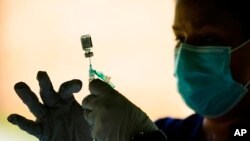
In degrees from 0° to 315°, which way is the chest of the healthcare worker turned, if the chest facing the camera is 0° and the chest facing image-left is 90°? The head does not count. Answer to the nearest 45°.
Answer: approximately 45°
